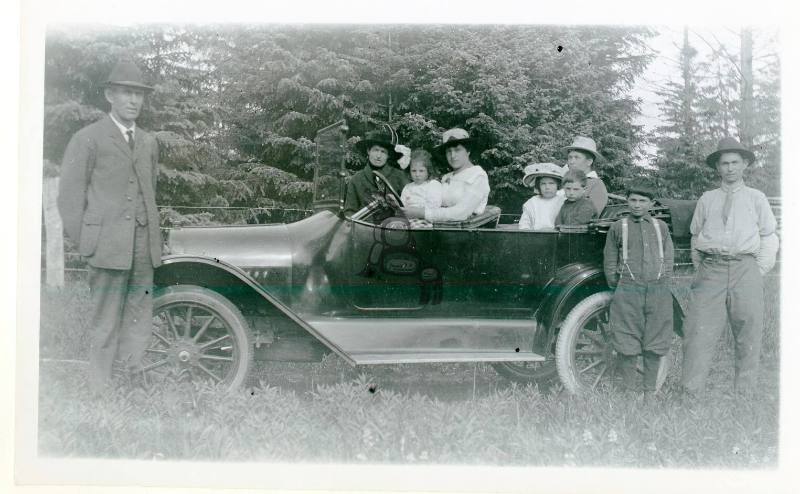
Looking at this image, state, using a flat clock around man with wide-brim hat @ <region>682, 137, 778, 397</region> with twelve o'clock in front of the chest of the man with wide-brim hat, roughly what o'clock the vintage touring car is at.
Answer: The vintage touring car is roughly at 2 o'clock from the man with wide-brim hat.

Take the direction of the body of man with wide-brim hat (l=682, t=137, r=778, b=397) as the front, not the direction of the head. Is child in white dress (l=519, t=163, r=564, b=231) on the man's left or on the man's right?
on the man's right

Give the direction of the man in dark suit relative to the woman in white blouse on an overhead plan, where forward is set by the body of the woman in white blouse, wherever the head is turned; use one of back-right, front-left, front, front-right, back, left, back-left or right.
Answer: front-right

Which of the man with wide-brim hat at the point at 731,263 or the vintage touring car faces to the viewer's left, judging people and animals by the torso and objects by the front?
the vintage touring car

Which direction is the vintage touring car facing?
to the viewer's left

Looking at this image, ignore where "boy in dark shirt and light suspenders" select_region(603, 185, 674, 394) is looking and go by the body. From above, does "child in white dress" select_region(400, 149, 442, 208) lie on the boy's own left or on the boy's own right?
on the boy's own right
